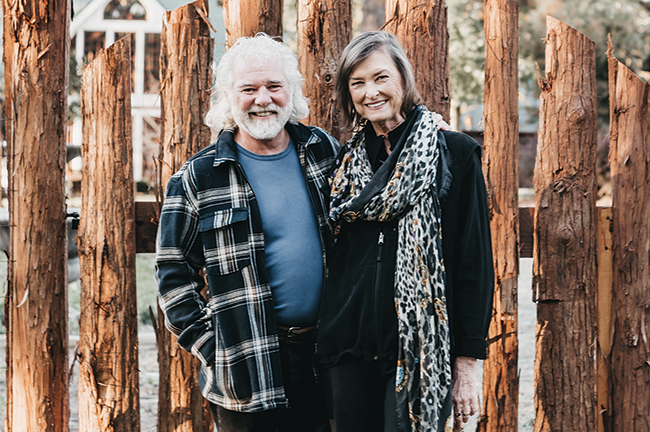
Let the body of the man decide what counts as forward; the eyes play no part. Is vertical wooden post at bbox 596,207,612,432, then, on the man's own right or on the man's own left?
on the man's own left

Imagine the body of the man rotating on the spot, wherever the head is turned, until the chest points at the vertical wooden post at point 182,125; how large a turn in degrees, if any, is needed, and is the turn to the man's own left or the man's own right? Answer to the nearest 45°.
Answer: approximately 180°

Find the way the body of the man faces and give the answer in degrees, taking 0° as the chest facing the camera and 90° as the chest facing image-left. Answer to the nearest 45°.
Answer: approximately 315°

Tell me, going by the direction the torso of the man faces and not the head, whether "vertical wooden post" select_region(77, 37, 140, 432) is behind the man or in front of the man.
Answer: behind

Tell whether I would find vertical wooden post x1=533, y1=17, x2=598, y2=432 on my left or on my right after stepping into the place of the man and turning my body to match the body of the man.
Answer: on my left
